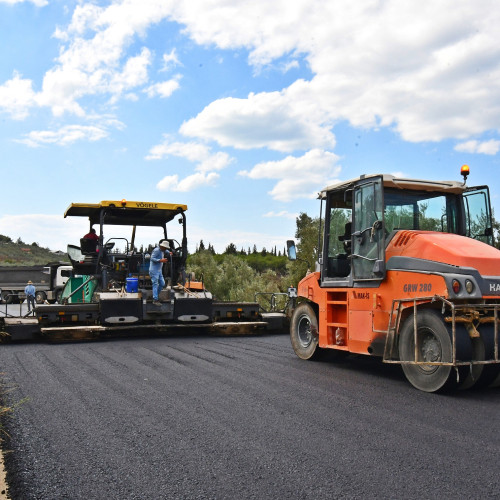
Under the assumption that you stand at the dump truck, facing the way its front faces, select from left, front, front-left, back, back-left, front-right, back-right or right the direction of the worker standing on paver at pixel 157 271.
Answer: right

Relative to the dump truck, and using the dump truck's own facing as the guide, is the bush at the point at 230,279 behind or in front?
in front

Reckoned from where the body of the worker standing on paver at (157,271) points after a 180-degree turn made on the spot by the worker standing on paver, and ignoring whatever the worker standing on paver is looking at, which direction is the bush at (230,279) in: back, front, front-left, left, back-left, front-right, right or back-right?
right

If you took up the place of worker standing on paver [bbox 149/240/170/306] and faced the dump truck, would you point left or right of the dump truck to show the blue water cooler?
left

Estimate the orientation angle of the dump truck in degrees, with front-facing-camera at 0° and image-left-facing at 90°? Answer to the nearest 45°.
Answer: approximately 270°
